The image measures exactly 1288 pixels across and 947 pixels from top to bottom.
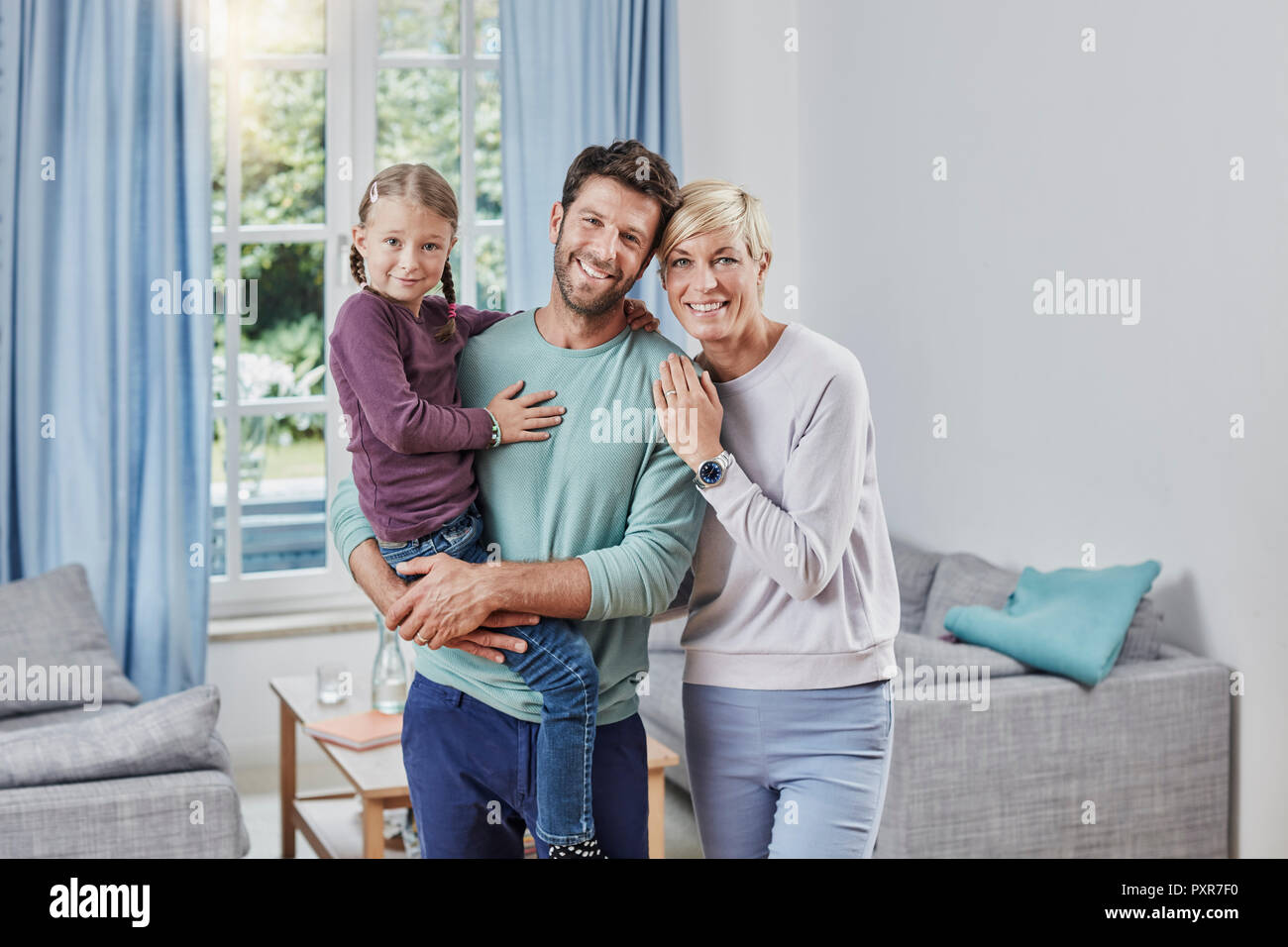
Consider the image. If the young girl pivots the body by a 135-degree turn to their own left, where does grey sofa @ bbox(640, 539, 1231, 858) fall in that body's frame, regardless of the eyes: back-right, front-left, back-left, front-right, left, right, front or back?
front-right

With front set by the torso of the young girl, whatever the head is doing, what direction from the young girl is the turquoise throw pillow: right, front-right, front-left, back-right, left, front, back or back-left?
left

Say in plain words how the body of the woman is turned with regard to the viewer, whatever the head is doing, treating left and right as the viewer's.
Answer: facing the viewer and to the left of the viewer

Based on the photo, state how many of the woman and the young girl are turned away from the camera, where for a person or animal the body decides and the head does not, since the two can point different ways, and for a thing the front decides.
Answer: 0

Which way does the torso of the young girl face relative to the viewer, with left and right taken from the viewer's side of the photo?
facing the viewer and to the right of the viewer

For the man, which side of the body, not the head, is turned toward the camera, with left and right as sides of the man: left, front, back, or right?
front

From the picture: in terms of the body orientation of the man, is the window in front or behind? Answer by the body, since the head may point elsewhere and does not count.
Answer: behind

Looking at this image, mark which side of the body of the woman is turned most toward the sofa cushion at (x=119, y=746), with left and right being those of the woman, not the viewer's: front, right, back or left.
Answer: right

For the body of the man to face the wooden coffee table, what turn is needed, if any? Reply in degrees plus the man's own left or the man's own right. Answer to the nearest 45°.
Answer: approximately 180°

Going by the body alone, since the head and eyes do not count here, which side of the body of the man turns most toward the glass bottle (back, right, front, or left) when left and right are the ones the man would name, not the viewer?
back

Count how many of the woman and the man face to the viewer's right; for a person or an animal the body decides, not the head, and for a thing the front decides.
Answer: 0
